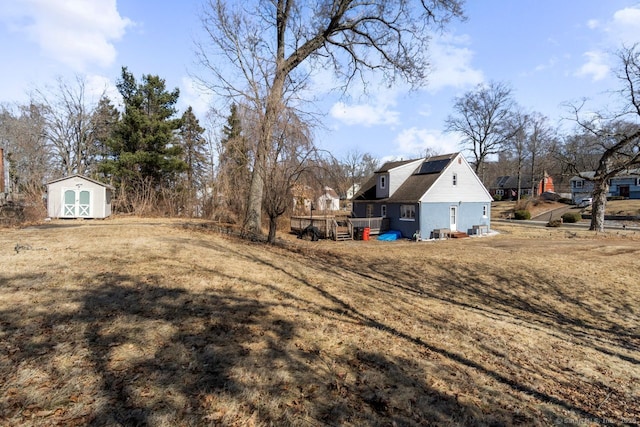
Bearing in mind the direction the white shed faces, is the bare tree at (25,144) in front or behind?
behind

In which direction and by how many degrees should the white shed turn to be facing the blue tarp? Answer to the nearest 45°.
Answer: approximately 45° to its left

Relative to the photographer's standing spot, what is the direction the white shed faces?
facing the viewer

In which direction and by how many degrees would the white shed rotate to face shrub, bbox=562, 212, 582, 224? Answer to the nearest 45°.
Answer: approximately 90° to its left

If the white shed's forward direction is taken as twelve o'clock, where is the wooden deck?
The wooden deck is roughly at 10 o'clock from the white shed.

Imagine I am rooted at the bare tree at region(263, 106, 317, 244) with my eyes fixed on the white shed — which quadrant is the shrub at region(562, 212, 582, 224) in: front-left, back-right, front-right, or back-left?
back-right

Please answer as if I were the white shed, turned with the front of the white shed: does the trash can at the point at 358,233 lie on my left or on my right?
on my left

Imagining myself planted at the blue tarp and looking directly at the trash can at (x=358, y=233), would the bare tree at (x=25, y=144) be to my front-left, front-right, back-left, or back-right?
front-right

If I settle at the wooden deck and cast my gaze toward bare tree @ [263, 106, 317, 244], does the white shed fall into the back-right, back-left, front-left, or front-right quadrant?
front-right

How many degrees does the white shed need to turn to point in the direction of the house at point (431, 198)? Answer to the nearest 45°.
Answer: approximately 45° to its left

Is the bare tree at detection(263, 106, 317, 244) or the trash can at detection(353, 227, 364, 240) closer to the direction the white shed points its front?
the bare tree
